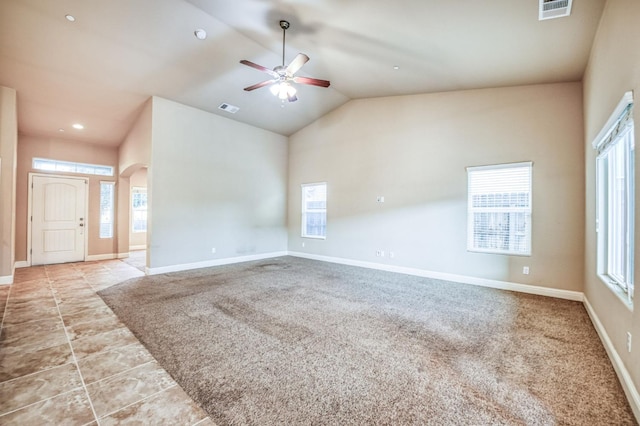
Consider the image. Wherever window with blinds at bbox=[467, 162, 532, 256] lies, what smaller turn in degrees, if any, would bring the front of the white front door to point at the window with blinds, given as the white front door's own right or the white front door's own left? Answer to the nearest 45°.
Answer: approximately 45° to the white front door's own left

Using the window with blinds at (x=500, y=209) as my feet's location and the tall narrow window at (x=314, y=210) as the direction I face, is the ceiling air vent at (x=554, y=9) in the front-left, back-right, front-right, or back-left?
back-left

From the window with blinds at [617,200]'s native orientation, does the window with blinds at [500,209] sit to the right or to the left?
on its right

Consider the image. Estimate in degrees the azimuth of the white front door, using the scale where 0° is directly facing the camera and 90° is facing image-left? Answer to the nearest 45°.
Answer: approximately 0°

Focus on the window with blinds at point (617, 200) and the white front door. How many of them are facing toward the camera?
1

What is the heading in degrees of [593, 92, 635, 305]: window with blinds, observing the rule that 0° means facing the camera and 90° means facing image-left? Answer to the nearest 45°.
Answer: approximately 90°

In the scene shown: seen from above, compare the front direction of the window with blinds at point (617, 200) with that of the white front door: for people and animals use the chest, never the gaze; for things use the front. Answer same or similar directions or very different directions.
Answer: very different directions
